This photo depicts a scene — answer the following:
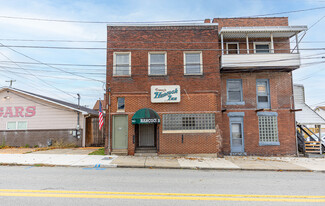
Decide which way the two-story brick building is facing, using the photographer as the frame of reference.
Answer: facing the viewer
